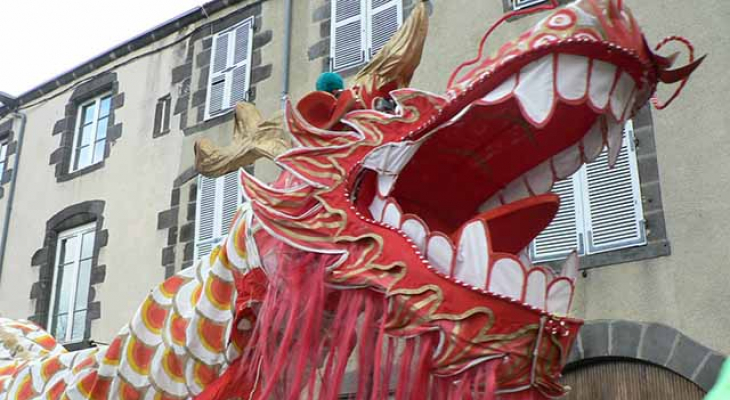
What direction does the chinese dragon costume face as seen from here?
to the viewer's right
